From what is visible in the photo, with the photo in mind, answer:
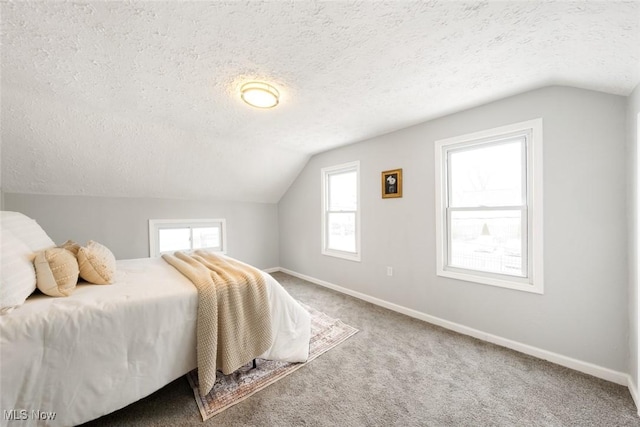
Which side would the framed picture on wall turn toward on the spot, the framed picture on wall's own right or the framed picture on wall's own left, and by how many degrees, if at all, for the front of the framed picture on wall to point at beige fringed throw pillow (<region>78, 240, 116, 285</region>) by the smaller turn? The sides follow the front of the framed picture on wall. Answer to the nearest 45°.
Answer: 0° — it already faces it

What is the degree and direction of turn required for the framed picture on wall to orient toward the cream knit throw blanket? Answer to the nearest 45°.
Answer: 0° — it already faces it

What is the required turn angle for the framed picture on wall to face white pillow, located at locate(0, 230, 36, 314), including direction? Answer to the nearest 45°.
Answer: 0° — it already faces it

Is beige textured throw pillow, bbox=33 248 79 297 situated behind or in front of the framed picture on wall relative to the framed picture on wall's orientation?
in front

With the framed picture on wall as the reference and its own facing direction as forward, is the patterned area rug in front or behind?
in front

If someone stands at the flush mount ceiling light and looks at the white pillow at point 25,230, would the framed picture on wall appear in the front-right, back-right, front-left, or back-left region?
back-right

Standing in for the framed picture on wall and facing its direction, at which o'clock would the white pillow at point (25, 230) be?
The white pillow is roughly at 12 o'clock from the framed picture on wall.

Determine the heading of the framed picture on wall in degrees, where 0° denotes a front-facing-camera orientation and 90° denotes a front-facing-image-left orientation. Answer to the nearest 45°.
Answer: approximately 45°

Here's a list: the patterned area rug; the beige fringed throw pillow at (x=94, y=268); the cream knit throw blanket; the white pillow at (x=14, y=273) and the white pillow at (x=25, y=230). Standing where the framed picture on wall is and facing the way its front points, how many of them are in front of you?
5

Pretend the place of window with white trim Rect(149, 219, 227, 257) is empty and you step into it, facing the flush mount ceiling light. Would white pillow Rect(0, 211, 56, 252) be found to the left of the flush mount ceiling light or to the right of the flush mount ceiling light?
right

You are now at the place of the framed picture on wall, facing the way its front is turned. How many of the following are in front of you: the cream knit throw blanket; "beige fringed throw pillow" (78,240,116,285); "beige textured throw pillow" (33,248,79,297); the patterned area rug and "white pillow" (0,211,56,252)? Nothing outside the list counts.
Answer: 5

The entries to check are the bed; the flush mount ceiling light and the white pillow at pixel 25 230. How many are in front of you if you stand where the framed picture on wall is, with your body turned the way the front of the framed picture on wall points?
3
